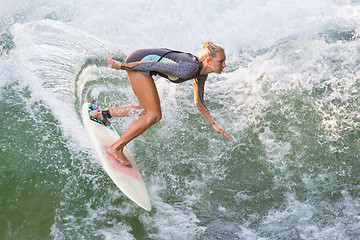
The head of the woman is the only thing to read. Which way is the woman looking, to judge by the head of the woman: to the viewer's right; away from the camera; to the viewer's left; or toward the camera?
to the viewer's right

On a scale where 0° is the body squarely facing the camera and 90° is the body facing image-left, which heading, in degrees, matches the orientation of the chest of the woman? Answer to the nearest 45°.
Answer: approximately 270°
